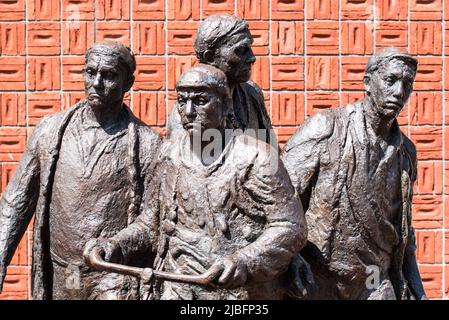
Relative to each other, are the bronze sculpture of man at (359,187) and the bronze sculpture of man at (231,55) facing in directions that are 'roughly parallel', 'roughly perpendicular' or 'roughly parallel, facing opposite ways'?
roughly parallel

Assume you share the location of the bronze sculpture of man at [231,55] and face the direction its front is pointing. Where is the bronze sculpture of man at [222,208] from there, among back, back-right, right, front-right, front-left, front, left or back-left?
front-right

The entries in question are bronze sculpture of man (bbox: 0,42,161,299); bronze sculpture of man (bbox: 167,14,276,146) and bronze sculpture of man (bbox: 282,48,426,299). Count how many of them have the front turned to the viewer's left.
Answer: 0

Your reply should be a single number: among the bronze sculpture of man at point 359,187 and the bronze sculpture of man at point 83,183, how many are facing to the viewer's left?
0

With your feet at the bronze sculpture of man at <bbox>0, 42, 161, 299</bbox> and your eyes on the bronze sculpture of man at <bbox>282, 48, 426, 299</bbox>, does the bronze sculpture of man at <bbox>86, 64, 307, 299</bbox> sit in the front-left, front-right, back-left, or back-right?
front-right

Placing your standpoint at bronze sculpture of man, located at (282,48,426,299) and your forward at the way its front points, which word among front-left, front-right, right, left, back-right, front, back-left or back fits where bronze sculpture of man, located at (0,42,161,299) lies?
back-right

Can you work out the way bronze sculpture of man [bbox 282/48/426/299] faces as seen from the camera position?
facing the viewer and to the right of the viewer

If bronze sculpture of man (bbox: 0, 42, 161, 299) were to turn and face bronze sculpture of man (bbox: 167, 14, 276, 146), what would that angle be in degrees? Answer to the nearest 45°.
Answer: approximately 90° to its left

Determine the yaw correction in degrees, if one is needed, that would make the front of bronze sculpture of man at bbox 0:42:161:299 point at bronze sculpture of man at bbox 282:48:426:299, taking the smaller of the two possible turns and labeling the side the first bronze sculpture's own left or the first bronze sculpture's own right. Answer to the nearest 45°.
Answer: approximately 90° to the first bronze sculpture's own left

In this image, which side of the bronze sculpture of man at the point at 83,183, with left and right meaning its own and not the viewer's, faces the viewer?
front

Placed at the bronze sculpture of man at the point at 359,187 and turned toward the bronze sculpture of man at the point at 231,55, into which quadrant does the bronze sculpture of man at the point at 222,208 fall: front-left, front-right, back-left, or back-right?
front-left

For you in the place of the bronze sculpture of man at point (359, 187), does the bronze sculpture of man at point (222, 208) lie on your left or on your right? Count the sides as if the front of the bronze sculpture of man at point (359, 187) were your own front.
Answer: on your right
